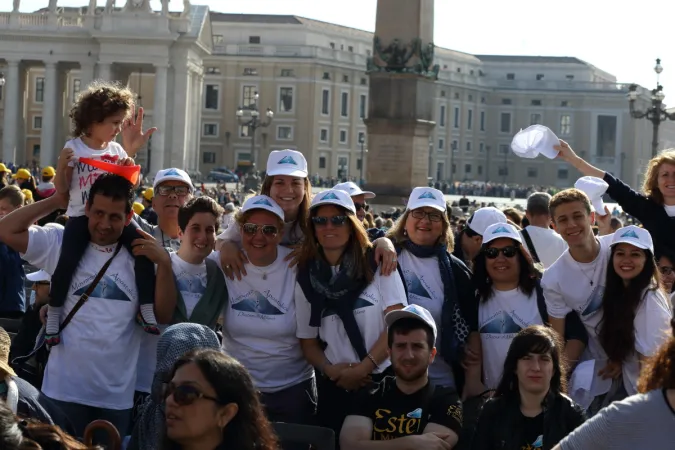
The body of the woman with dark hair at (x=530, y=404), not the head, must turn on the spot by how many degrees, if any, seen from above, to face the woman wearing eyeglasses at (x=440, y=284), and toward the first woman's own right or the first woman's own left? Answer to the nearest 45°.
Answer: approximately 180°

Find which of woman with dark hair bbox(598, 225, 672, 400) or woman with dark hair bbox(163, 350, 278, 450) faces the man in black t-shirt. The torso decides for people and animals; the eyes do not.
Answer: woman with dark hair bbox(598, 225, 672, 400)

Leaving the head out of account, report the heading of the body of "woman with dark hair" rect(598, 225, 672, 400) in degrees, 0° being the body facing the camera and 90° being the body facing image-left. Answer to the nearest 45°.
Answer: approximately 45°

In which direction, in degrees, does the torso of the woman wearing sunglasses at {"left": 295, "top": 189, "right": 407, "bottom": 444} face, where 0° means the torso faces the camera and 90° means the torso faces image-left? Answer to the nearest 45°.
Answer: approximately 0°

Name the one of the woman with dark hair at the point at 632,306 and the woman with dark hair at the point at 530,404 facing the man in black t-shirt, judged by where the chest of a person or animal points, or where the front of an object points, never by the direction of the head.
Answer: the woman with dark hair at the point at 632,306

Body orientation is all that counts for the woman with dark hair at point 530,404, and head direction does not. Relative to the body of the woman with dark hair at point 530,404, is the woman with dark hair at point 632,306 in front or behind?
behind
